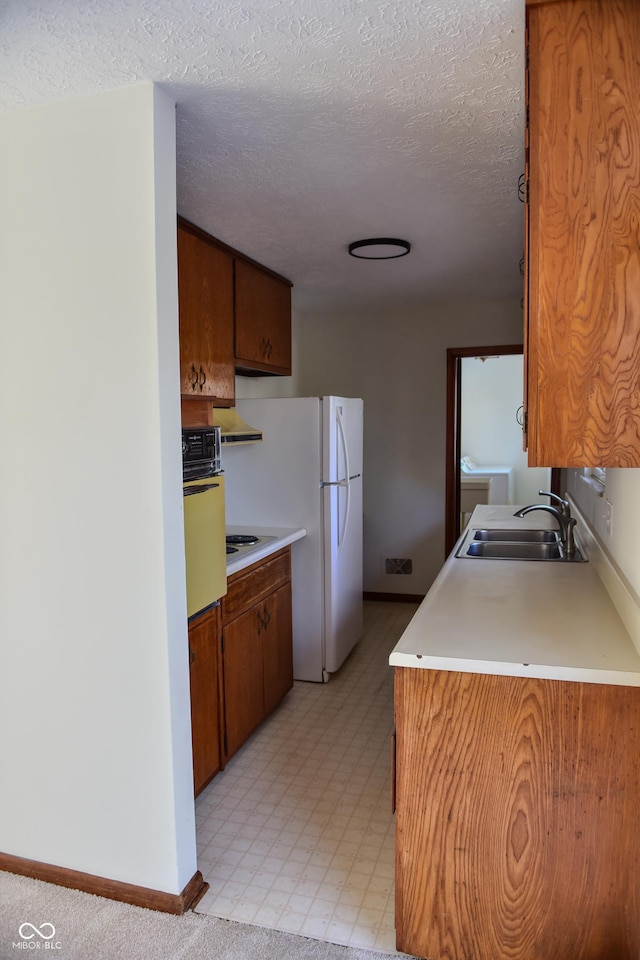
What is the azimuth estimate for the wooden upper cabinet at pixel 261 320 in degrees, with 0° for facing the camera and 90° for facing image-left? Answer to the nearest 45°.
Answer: approximately 315°

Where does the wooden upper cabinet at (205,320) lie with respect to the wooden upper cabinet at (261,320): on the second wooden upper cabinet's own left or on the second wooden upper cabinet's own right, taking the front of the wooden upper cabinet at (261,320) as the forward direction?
on the second wooden upper cabinet's own right

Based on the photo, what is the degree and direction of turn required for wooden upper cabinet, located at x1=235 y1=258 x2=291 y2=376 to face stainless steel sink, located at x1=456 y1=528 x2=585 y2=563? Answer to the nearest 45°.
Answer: approximately 45° to its left

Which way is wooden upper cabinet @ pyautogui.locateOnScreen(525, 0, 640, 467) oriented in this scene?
to the viewer's left

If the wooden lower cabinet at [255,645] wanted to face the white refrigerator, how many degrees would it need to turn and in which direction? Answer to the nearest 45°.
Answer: approximately 90° to its left

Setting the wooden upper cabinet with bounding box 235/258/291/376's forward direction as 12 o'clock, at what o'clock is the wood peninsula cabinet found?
The wood peninsula cabinet is roughly at 1 o'clock from the wooden upper cabinet.

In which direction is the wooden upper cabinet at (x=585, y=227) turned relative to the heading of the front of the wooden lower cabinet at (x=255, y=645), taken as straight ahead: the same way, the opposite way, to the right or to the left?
the opposite way

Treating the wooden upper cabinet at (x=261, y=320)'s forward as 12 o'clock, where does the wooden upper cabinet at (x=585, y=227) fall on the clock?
the wooden upper cabinet at (x=585, y=227) is roughly at 1 o'clock from the wooden upper cabinet at (x=261, y=320).

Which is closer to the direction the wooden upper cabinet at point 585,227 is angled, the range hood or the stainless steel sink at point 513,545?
the range hood
